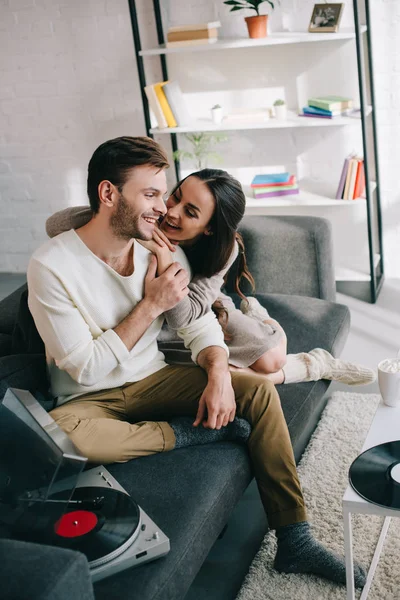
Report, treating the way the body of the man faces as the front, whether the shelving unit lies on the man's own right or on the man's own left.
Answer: on the man's own left

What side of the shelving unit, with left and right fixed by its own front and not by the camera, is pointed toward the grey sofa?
front

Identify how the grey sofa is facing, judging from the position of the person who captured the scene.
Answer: facing the viewer and to the right of the viewer

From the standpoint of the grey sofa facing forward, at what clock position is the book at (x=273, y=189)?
The book is roughly at 8 o'clock from the grey sofa.

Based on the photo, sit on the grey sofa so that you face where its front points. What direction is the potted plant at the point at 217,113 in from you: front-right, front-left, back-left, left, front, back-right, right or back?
back-left

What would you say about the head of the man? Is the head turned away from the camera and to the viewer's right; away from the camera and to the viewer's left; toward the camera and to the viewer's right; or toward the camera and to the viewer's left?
toward the camera and to the viewer's right

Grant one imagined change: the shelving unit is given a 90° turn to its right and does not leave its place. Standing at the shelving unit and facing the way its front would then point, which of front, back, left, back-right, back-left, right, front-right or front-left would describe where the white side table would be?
left

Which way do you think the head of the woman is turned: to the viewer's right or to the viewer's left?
to the viewer's left

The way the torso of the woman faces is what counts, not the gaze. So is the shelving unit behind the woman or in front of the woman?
behind

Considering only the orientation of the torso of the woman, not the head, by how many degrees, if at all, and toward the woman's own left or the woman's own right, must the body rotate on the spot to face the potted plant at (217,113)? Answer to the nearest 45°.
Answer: approximately 135° to the woman's own right

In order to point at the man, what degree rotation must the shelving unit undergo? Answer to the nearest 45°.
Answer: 0° — it already faces them

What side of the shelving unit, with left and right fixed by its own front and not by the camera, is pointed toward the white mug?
front
